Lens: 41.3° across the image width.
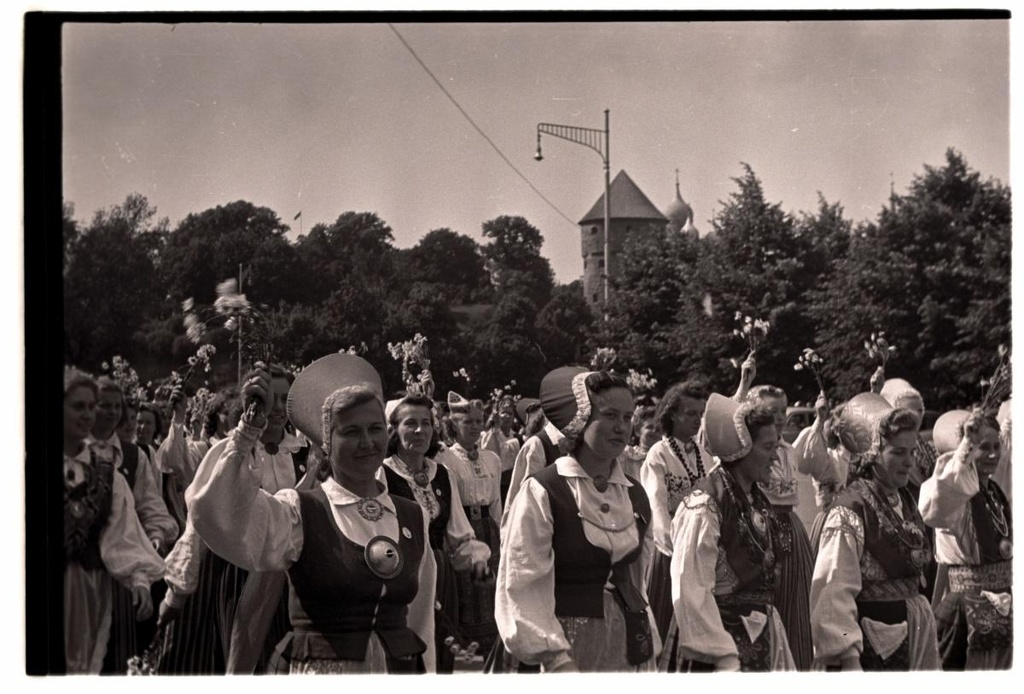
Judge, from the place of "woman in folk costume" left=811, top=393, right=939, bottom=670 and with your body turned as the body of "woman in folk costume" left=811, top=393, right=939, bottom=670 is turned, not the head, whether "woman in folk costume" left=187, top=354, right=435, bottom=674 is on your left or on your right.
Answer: on your right

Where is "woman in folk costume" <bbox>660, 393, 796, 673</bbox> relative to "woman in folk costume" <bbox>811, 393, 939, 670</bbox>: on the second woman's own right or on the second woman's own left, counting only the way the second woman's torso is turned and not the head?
on the second woman's own right

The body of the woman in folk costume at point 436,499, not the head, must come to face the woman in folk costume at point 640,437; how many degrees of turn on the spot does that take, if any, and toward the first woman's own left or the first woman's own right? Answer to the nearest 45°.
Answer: approximately 90° to the first woman's own left

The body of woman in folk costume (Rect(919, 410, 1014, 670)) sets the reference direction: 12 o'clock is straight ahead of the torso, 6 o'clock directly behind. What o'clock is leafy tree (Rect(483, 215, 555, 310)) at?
The leafy tree is roughly at 4 o'clock from the woman in folk costume.
